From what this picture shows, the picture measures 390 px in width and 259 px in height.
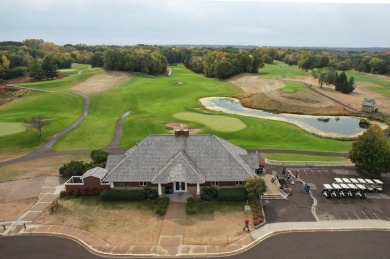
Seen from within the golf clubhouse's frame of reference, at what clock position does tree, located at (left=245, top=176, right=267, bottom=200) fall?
The tree is roughly at 10 o'clock from the golf clubhouse.

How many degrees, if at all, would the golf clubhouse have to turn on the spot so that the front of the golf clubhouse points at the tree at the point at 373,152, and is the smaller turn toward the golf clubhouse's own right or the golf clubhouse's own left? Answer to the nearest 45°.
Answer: approximately 90° to the golf clubhouse's own left

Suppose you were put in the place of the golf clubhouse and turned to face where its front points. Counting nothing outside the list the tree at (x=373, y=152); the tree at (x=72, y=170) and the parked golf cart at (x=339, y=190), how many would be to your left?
2

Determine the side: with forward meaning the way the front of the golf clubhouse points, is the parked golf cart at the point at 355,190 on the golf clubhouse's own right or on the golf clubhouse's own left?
on the golf clubhouse's own left

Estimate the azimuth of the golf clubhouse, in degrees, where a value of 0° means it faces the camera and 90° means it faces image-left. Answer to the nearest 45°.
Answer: approximately 0°

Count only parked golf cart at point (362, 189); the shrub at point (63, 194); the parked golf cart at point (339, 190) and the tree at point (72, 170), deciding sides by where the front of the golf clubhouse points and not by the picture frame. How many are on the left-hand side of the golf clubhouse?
2

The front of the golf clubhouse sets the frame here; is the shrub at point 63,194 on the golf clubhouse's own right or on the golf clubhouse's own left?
on the golf clubhouse's own right

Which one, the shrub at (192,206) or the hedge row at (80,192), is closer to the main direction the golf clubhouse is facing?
the shrub

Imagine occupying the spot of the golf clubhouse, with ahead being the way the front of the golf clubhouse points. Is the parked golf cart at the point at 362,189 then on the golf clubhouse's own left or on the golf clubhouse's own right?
on the golf clubhouse's own left

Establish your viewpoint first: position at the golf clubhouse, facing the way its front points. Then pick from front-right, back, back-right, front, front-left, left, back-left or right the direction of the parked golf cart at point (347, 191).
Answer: left

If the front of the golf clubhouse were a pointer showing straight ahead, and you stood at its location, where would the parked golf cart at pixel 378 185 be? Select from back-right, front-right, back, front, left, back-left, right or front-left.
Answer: left

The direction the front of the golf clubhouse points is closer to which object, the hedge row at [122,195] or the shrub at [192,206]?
the shrub
